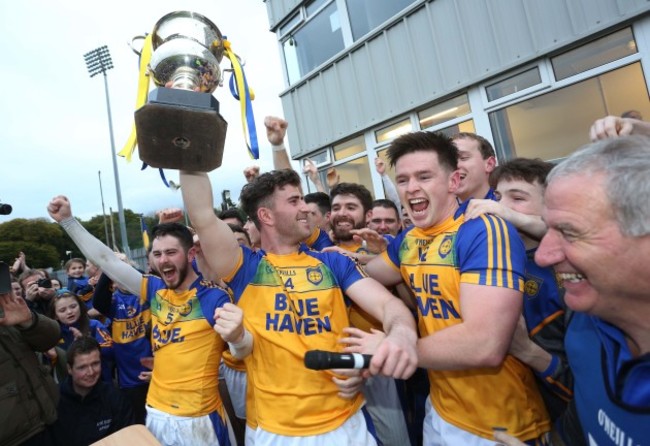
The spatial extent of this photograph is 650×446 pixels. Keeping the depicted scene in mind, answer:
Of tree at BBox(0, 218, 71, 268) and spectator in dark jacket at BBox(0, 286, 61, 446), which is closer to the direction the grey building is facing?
the spectator in dark jacket

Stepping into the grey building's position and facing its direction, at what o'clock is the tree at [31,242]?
The tree is roughly at 2 o'clock from the grey building.

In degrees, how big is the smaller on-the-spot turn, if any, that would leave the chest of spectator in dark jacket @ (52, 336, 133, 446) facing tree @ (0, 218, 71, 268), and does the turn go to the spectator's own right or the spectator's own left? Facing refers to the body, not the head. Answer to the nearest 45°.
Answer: approximately 180°

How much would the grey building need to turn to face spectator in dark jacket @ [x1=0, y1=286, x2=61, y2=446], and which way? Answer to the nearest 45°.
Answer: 0° — it already faces them

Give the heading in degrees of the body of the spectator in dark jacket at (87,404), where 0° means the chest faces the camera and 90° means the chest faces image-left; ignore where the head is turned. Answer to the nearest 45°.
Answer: approximately 0°

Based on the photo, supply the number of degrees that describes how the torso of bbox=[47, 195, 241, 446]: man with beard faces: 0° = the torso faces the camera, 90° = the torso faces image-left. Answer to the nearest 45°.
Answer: approximately 45°

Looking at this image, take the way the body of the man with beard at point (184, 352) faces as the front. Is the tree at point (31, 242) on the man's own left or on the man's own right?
on the man's own right

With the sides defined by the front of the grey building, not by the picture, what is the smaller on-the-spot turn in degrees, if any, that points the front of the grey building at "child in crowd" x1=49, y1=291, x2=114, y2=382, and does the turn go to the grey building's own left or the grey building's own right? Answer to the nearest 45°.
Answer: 0° — it already faces them
